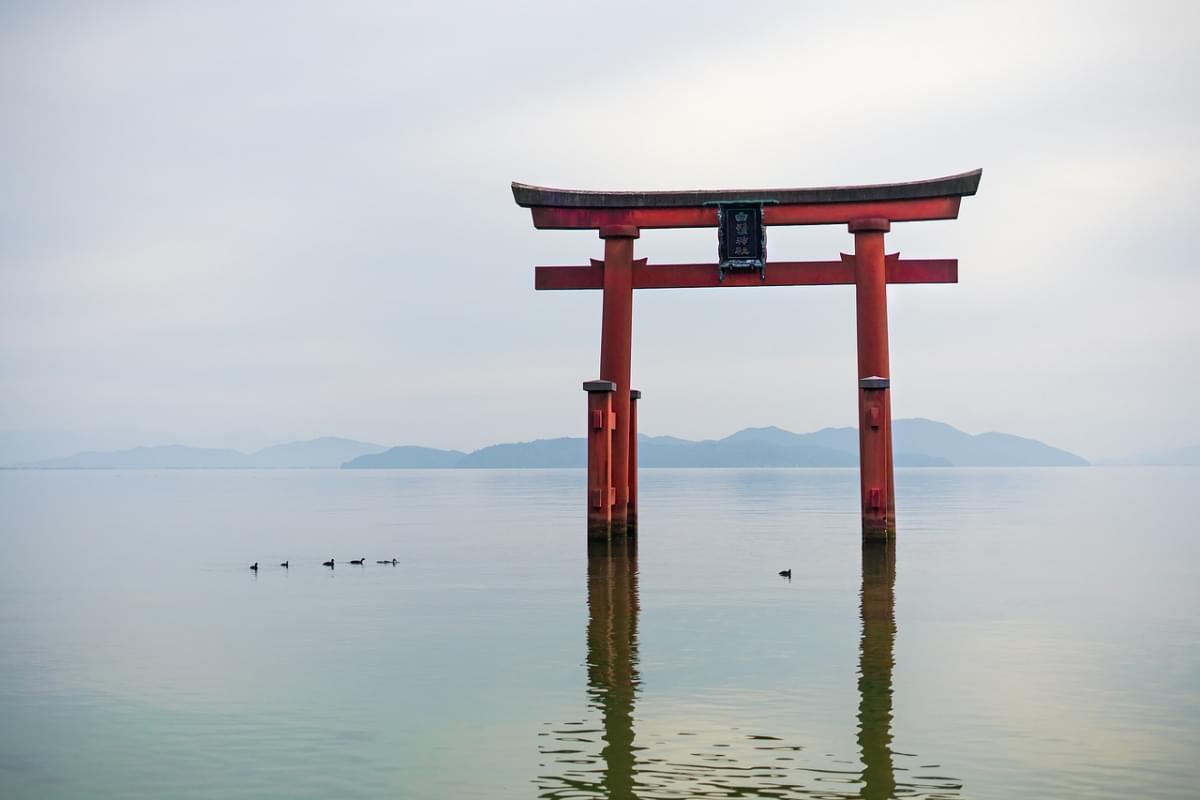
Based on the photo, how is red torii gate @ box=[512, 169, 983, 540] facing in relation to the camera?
toward the camera
